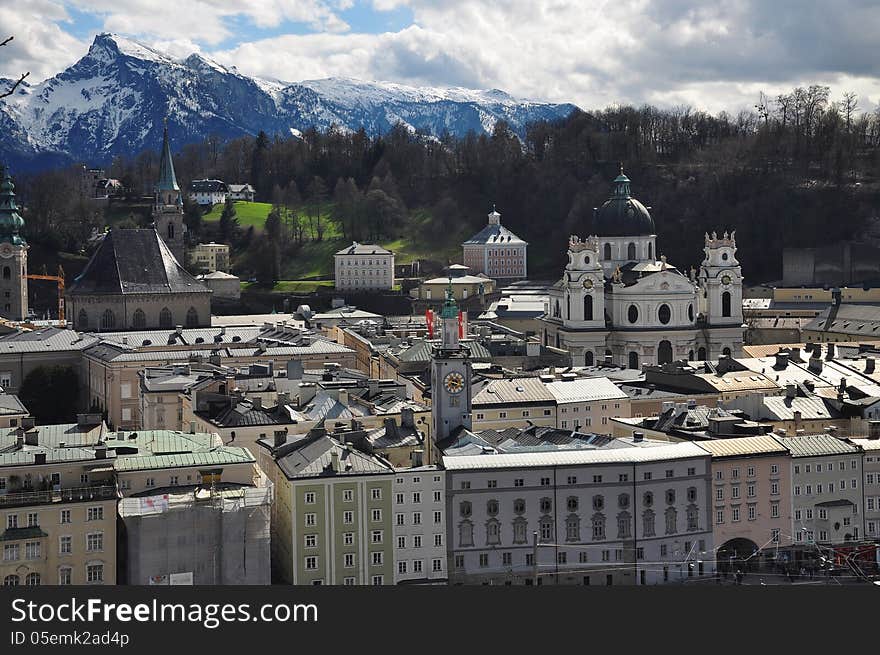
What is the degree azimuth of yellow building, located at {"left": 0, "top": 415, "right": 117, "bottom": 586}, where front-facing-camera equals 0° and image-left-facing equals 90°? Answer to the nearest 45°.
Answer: approximately 0°

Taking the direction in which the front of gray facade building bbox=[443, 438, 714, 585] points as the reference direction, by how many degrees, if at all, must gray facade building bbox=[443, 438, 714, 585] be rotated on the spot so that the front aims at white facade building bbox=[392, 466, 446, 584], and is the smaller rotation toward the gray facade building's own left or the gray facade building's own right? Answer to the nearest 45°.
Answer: approximately 90° to the gray facade building's own right

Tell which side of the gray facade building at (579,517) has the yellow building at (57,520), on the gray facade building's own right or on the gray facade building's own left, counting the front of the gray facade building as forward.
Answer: on the gray facade building's own right

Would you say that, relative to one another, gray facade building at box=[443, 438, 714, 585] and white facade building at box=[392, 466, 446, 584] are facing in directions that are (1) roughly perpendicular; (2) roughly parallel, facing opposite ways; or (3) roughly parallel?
roughly parallel

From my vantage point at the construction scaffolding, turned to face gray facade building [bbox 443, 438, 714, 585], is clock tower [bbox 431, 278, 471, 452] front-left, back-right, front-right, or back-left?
front-left

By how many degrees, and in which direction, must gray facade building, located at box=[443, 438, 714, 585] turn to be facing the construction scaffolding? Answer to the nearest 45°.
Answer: approximately 45° to its right

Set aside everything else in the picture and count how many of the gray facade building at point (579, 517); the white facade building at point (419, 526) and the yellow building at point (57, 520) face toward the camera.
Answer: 3

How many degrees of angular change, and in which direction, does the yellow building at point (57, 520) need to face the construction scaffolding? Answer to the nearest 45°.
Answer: approximately 90° to its left

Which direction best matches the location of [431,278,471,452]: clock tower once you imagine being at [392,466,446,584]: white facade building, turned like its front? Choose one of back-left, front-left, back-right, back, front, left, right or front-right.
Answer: back

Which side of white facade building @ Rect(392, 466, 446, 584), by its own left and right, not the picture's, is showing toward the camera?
front

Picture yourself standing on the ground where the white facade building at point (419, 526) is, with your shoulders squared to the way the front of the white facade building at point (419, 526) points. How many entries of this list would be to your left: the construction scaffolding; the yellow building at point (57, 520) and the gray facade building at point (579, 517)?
1

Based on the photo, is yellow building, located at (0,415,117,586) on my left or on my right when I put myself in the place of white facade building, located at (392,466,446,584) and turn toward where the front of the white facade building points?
on my right

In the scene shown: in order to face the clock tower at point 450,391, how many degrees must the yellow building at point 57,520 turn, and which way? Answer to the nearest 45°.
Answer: approximately 135° to its left
